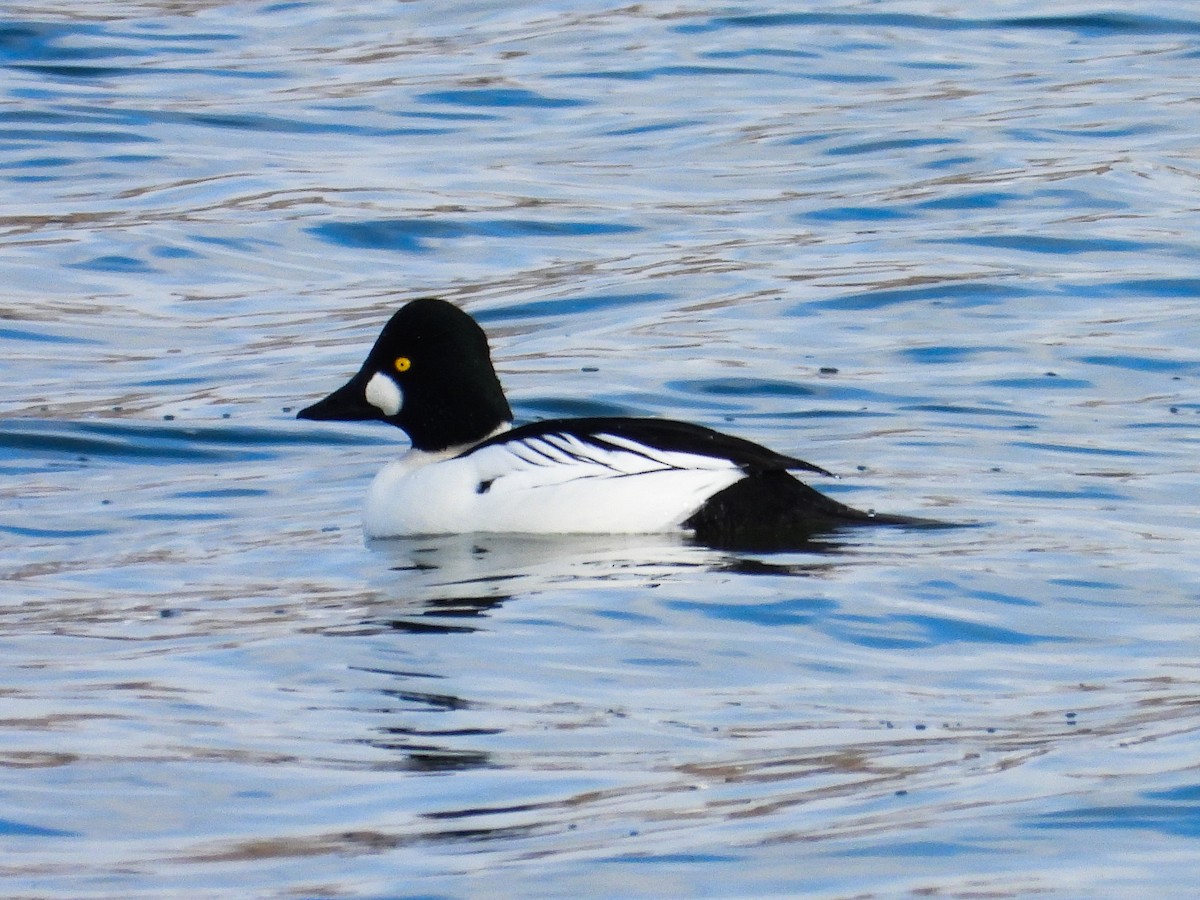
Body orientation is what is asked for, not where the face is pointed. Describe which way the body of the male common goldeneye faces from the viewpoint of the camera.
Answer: to the viewer's left
